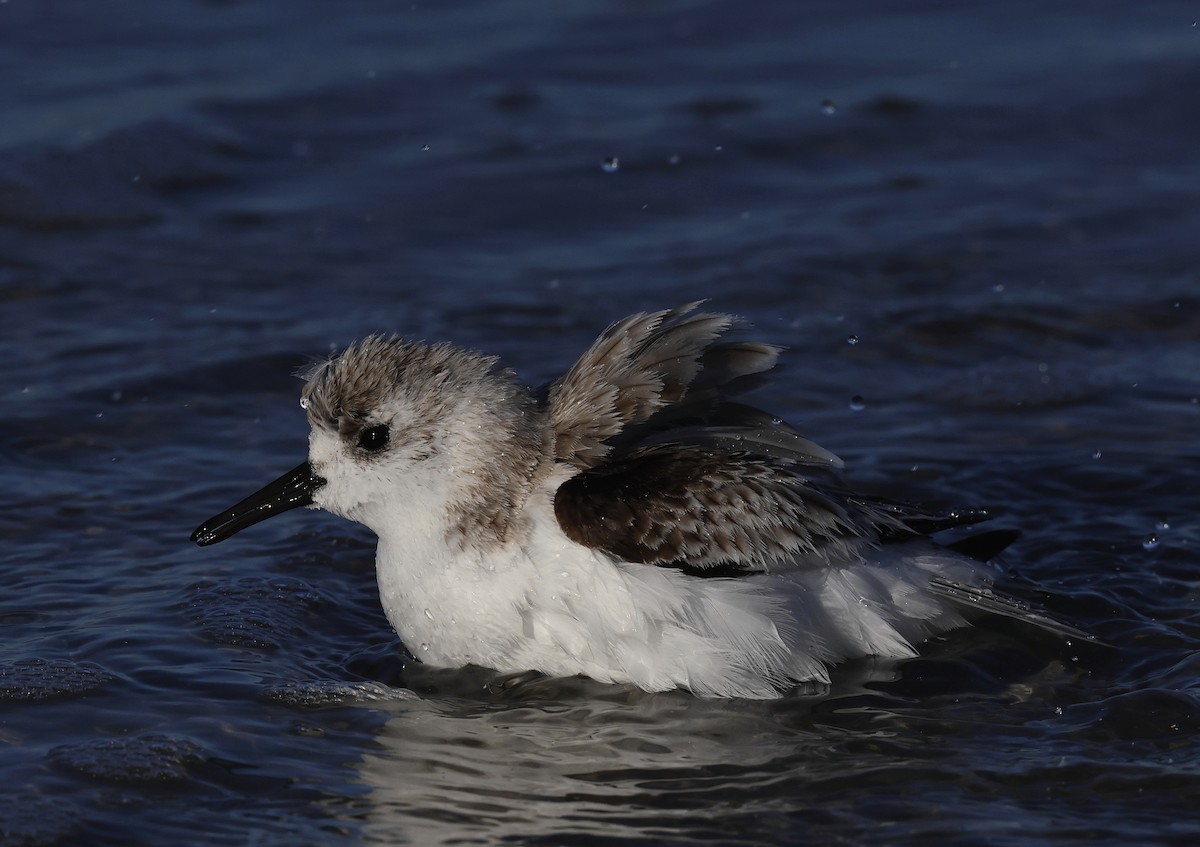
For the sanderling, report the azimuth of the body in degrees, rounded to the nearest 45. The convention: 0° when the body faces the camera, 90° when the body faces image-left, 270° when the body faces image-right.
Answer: approximately 90°
